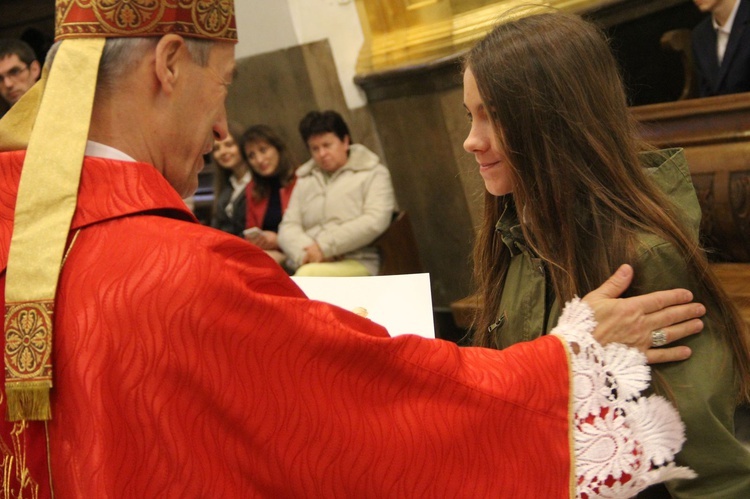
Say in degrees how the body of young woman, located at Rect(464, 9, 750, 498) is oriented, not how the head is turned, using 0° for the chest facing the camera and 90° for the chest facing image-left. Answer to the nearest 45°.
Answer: approximately 90°

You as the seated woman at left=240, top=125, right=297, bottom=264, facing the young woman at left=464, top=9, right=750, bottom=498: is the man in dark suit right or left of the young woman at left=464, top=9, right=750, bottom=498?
left

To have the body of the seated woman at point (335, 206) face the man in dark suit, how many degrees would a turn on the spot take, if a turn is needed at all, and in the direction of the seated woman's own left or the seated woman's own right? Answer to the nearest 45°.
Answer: approximately 90° to the seated woman's own left

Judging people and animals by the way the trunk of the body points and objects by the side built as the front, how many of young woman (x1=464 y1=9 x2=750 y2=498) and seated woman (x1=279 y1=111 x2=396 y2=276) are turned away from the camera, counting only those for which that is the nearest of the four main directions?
0

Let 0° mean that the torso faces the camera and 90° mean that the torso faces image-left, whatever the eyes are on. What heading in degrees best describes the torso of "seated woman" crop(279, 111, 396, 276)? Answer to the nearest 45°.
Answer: approximately 45°

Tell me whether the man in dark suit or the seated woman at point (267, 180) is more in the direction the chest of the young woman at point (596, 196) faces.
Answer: the seated woman

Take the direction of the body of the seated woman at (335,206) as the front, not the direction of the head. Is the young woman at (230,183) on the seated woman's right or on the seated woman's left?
on the seated woman's right

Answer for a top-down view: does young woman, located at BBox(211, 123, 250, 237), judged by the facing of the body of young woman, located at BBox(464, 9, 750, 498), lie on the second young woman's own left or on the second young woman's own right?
on the second young woman's own right

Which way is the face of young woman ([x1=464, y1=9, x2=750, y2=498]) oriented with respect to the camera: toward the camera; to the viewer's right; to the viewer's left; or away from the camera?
to the viewer's left

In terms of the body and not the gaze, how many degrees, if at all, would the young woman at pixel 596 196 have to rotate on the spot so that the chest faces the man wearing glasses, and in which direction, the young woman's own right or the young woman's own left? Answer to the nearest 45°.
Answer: approximately 45° to the young woman's own right

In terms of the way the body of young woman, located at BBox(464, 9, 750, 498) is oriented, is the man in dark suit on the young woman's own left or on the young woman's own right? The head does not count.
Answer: on the young woman's own right
